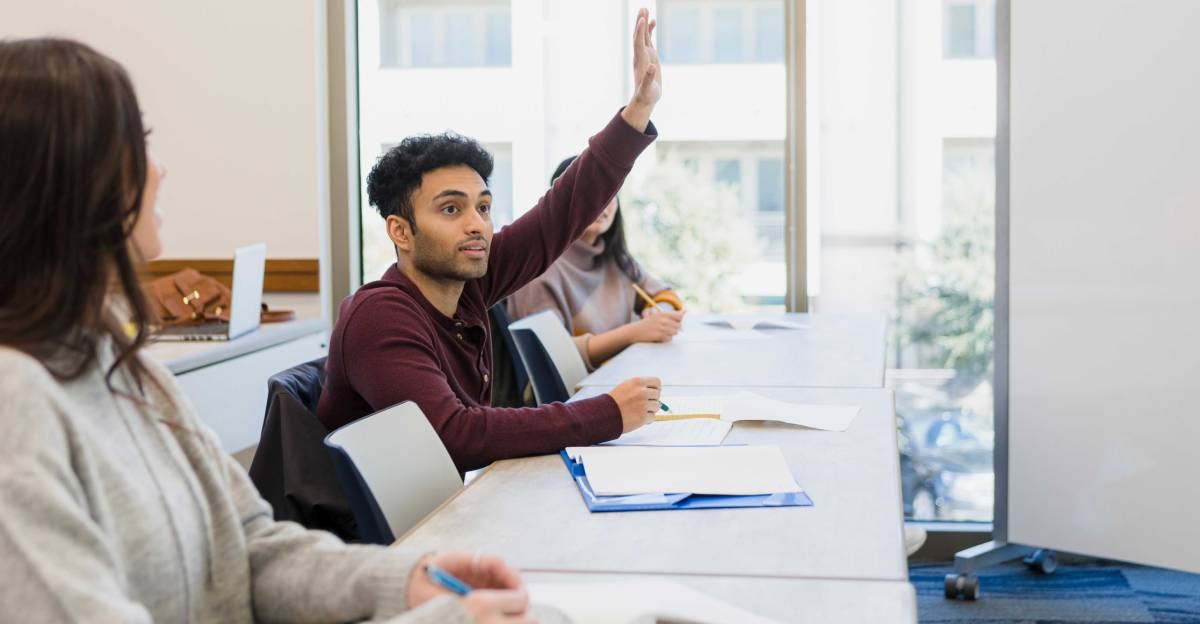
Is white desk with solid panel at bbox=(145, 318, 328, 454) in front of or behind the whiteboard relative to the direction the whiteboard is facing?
in front

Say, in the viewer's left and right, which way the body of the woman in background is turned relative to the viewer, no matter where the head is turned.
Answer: facing the viewer and to the right of the viewer

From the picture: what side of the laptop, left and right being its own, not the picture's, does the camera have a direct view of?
left

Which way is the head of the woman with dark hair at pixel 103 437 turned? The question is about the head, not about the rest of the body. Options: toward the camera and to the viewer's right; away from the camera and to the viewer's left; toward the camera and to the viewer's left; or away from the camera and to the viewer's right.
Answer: away from the camera and to the viewer's right

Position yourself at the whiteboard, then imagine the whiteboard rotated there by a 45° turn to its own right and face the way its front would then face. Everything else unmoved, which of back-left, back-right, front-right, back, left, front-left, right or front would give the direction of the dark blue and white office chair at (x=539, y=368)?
front-left

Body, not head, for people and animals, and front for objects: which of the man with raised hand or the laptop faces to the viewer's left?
the laptop

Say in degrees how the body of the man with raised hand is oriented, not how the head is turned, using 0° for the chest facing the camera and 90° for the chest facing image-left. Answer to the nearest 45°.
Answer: approximately 315°

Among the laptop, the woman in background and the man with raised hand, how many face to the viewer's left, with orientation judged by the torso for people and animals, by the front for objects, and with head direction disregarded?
1
